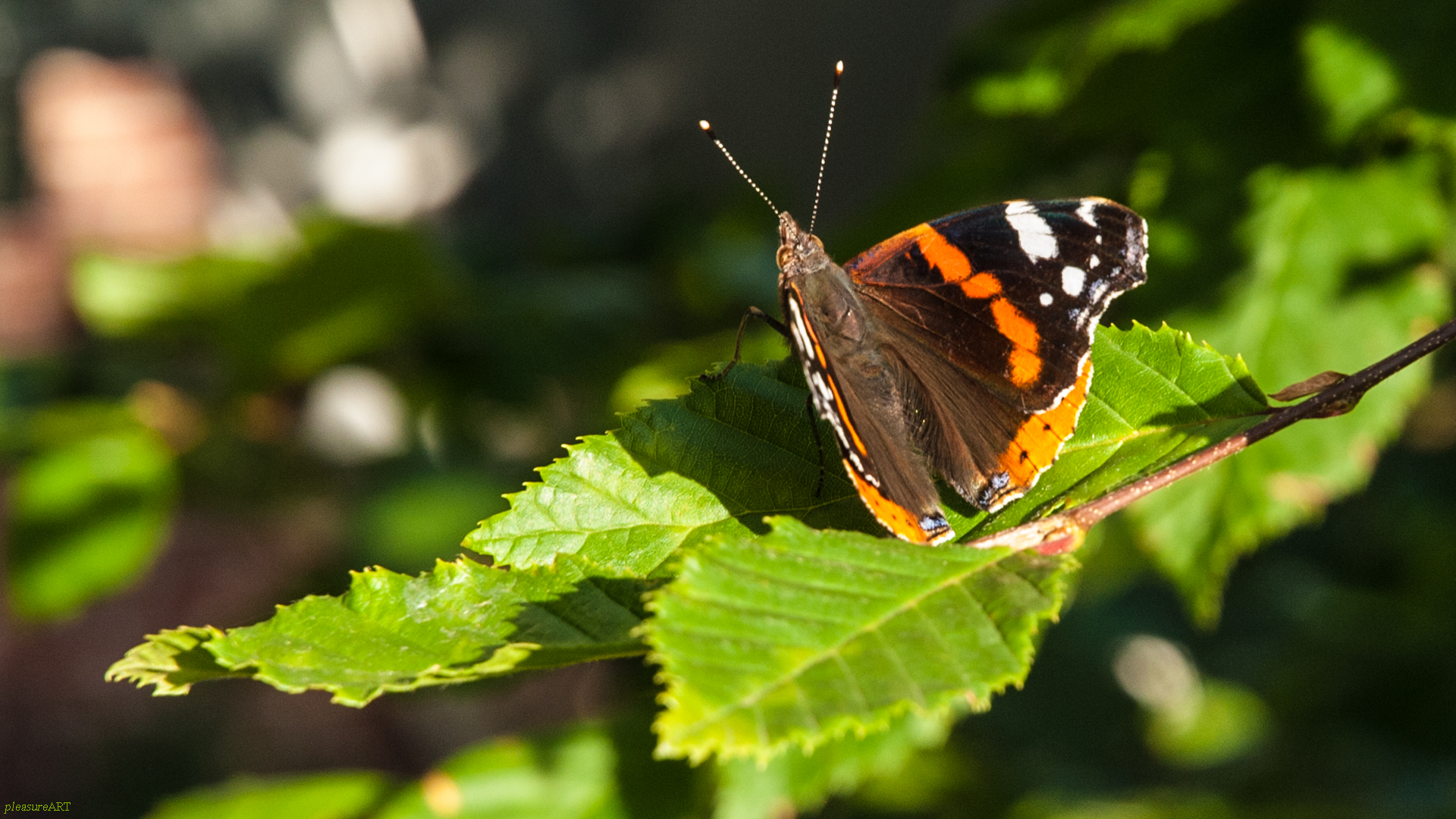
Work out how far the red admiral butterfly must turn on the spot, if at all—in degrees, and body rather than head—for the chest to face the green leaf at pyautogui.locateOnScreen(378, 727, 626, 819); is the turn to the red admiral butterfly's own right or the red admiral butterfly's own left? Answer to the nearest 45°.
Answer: approximately 45° to the red admiral butterfly's own left

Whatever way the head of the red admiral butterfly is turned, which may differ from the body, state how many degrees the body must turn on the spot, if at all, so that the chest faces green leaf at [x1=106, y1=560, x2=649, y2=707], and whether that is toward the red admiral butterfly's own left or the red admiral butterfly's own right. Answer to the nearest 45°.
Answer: approximately 90° to the red admiral butterfly's own left

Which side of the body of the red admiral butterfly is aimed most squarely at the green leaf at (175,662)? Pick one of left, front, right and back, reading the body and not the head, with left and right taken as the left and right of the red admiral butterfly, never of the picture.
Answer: left

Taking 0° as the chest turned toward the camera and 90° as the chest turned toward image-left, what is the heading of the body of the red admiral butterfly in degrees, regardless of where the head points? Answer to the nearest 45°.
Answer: approximately 135°
